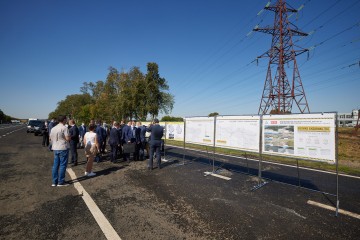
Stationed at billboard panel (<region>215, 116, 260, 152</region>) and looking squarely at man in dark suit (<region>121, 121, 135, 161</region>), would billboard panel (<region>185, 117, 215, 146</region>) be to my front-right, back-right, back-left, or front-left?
front-right

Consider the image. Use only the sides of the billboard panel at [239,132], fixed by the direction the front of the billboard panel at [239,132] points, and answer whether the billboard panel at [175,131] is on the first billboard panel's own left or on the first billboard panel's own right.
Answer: on the first billboard panel's own right

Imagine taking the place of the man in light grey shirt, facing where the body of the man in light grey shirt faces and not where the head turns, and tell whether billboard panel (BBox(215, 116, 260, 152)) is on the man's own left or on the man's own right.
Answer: on the man's own right

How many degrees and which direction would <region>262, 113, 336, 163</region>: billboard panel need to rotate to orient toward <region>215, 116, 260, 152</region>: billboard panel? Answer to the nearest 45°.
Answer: approximately 45° to its right

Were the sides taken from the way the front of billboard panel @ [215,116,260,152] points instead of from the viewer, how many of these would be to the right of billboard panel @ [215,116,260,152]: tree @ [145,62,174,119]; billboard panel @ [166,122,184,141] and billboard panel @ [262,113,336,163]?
2

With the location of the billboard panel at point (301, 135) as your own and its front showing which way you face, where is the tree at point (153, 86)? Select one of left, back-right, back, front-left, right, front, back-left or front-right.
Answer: right

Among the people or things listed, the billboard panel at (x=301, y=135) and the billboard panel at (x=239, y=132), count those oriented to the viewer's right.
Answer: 0

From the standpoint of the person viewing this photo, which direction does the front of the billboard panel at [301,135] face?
facing the viewer and to the left of the viewer

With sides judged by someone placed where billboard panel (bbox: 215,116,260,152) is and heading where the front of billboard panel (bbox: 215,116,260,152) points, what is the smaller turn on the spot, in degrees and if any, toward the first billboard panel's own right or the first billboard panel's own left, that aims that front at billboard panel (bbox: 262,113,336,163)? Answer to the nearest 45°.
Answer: approximately 90° to the first billboard panel's own left

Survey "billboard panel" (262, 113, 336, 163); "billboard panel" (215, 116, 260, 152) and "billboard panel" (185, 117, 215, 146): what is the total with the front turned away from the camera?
0

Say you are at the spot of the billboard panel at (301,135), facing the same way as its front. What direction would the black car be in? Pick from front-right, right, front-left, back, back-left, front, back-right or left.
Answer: front-right

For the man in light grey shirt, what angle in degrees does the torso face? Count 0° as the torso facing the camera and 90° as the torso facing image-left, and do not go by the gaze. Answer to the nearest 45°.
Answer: approximately 225°

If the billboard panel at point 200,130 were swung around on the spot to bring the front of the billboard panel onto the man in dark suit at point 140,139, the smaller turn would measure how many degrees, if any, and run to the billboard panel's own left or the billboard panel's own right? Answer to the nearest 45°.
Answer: approximately 45° to the billboard panel's own right

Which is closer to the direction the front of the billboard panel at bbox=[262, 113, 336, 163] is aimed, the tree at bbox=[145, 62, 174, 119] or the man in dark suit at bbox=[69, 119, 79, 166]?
the man in dark suit
